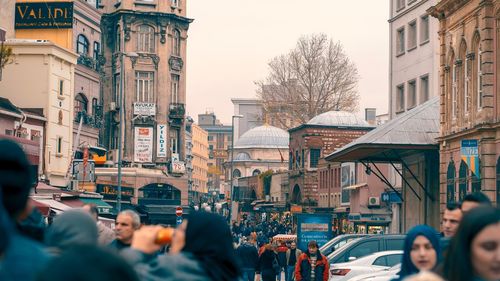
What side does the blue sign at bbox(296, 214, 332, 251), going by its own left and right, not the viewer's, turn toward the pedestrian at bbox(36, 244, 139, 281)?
front

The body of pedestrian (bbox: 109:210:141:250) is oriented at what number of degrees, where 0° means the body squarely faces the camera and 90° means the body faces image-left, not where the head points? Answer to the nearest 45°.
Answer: approximately 45°

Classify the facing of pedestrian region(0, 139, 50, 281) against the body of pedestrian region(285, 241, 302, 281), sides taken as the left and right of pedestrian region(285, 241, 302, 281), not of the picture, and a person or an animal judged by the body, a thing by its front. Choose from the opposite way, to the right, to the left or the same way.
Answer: the opposite way

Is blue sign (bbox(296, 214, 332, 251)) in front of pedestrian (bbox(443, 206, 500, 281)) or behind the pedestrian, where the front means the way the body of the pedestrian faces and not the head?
behind

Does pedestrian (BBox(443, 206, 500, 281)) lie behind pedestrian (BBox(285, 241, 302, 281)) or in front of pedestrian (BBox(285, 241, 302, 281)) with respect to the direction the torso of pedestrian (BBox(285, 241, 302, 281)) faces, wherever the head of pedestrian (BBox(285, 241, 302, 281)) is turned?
in front

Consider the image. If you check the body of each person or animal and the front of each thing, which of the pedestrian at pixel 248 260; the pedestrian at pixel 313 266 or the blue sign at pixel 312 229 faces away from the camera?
the pedestrian at pixel 248 260

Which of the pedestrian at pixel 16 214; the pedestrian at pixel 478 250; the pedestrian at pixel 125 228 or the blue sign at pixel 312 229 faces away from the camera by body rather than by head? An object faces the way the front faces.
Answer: the pedestrian at pixel 16 214

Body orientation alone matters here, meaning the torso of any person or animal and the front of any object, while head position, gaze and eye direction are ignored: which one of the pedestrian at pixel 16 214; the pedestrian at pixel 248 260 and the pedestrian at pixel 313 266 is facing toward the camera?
the pedestrian at pixel 313 266

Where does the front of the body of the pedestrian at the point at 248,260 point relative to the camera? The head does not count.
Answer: away from the camera

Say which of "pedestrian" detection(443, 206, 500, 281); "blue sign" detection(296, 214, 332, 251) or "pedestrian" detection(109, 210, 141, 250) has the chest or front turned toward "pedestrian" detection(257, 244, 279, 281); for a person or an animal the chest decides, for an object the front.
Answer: the blue sign
